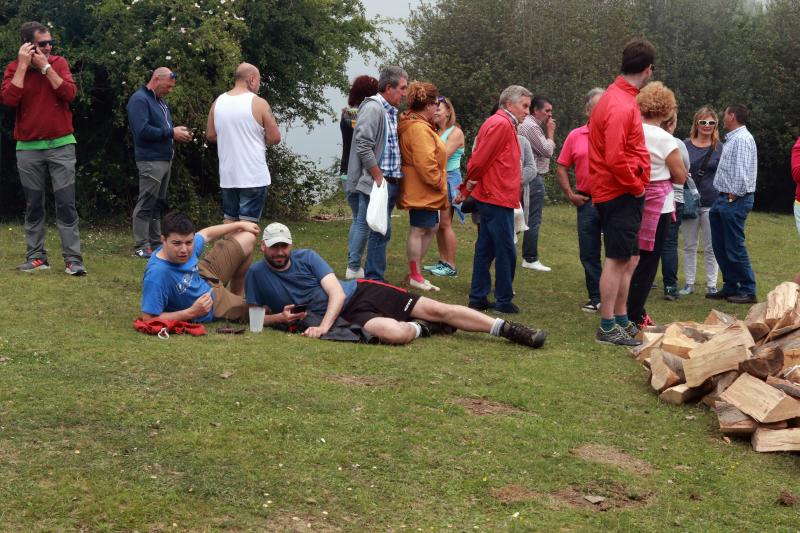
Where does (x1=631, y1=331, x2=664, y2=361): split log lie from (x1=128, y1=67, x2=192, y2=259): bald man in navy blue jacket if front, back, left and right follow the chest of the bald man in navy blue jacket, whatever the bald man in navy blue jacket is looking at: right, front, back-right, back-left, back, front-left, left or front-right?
front-right

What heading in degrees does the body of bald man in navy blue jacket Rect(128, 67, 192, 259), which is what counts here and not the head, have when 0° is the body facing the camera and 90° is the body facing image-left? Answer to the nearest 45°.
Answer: approximately 270°

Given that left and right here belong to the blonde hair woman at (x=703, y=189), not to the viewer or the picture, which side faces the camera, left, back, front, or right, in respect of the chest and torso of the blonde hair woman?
front

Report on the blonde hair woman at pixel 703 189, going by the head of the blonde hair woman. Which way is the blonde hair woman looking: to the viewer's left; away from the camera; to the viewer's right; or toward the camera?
toward the camera

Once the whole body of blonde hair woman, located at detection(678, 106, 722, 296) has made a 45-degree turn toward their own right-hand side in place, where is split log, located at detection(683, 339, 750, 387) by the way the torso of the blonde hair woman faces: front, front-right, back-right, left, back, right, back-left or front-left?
front-left

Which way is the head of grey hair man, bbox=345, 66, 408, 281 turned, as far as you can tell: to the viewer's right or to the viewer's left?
to the viewer's right

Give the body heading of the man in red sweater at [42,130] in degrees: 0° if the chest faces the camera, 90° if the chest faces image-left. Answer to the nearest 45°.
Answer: approximately 0°

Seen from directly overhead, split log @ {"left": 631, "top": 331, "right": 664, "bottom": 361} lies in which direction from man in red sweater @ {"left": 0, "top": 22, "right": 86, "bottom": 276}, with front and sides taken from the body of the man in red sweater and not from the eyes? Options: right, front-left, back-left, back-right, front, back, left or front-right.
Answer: front-left

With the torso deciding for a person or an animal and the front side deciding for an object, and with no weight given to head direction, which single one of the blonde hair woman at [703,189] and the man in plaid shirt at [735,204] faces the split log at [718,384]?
the blonde hair woman

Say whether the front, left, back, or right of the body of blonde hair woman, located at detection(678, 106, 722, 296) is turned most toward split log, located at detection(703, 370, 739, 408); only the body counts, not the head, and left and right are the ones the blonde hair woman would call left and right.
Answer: front

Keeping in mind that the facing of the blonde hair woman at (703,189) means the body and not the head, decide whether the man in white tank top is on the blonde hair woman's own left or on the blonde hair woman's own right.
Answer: on the blonde hair woman's own right
